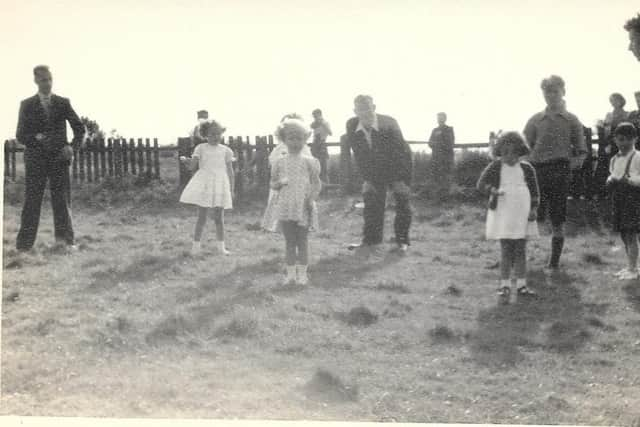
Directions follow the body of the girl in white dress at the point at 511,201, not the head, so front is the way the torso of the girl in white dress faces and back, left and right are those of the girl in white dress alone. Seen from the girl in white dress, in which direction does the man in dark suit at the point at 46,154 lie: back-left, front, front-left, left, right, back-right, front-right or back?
right

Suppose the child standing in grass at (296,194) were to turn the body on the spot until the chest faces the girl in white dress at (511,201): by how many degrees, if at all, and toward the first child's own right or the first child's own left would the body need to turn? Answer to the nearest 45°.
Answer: approximately 90° to the first child's own left

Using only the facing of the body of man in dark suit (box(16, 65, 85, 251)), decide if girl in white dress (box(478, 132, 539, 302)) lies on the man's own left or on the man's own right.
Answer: on the man's own left

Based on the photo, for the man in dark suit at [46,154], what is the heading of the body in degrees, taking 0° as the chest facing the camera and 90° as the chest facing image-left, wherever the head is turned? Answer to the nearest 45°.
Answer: approximately 0°

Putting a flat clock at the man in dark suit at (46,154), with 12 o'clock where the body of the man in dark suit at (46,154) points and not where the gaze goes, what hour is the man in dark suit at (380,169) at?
the man in dark suit at (380,169) is roughly at 9 o'clock from the man in dark suit at (46,154).

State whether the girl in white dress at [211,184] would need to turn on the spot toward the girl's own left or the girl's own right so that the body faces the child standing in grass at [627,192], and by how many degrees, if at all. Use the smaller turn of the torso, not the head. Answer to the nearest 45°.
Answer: approximately 45° to the girl's own left

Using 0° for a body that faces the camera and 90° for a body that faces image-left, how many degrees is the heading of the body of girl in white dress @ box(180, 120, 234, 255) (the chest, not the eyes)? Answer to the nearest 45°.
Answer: approximately 0°

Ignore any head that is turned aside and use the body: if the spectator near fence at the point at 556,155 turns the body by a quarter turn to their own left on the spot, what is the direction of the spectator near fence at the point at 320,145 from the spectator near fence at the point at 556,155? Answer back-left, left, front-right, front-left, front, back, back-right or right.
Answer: back-left

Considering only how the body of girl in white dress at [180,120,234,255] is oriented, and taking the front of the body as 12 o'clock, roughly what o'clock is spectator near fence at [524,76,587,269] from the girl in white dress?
The spectator near fence is roughly at 10 o'clock from the girl in white dress.

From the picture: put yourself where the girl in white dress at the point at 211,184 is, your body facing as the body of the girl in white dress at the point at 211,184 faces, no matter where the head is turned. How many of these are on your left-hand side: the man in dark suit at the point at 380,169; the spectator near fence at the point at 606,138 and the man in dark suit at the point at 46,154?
2

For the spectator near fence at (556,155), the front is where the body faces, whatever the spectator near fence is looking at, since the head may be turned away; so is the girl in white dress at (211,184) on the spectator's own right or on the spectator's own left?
on the spectator's own right
